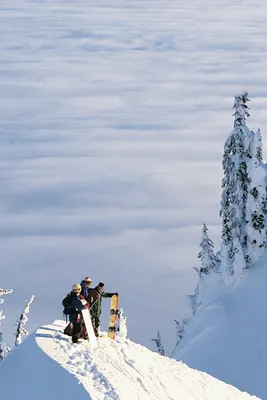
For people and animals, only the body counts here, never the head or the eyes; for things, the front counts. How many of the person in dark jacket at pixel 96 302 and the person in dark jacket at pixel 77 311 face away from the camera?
0

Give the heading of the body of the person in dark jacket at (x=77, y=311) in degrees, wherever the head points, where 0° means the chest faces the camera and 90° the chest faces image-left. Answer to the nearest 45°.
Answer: approximately 315°

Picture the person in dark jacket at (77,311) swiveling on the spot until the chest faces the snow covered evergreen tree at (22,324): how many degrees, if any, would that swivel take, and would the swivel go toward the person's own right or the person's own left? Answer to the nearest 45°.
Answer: approximately 135° to the person's own left
